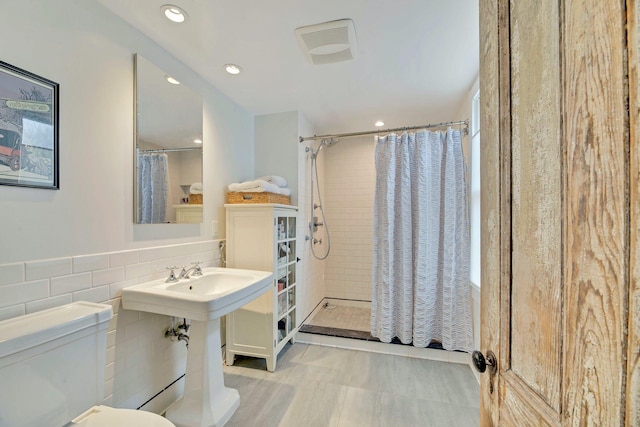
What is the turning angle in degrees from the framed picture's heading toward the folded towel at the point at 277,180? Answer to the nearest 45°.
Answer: approximately 45° to its left

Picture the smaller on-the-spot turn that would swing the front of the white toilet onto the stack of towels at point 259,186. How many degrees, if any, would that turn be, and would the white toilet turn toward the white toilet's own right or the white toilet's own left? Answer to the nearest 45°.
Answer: approximately 90° to the white toilet's own left

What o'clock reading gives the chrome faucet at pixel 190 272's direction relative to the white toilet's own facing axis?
The chrome faucet is roughly at 9 o'clock from the white toilet.

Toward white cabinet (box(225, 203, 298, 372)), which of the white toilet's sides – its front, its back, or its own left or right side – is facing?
left
